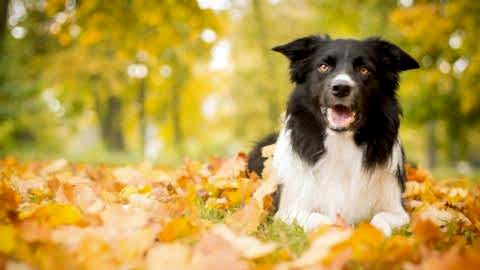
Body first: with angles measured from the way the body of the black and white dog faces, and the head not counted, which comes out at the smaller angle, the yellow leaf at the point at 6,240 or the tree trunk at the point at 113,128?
the yellow leaf

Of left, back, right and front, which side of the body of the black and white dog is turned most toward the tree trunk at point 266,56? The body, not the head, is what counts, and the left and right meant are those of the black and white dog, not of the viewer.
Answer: back

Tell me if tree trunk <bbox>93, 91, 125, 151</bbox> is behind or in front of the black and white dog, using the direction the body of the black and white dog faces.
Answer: behind

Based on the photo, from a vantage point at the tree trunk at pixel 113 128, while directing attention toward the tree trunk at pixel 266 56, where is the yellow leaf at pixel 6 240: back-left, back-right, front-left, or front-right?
back-right

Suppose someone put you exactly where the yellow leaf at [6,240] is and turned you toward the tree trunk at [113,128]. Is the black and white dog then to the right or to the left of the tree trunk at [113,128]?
right

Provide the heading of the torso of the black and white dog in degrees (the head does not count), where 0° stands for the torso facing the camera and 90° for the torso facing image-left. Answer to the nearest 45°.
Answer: approximately 0°

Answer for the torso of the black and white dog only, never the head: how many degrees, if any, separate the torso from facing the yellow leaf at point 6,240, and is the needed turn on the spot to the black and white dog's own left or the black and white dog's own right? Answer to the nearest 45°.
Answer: approximately 45° to the black and white dog's own right
